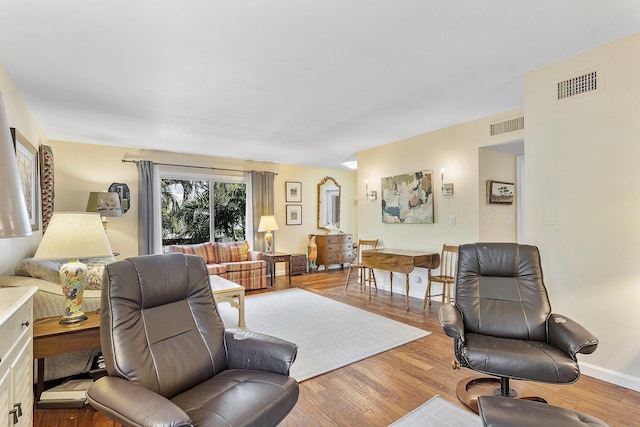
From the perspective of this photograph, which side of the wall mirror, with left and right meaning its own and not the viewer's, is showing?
front

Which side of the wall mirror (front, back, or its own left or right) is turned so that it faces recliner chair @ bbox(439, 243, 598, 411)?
front

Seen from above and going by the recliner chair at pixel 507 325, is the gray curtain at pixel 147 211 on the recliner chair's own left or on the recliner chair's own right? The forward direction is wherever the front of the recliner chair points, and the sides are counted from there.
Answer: on the recliner chair's own right

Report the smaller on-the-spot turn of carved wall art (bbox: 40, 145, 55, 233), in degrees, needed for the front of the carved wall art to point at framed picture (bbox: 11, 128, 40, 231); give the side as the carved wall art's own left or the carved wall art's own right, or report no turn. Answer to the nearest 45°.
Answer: approximately 90° to the carved wall art's own right

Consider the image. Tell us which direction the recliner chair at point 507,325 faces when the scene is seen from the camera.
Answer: facing the viewer

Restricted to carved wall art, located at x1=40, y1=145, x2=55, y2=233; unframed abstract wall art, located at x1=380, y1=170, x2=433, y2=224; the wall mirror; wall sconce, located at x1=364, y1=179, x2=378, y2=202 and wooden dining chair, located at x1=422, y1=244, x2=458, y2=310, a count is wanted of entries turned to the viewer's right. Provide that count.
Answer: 1

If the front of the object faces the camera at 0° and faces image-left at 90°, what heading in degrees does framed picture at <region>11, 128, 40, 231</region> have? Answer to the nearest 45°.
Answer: approximately 270°

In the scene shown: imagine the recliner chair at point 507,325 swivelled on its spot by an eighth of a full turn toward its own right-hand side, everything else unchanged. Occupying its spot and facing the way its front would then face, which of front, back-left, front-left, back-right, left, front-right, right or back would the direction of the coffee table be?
front-right

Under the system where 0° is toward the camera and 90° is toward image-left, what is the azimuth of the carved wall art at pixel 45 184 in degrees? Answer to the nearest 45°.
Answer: approximately 270°

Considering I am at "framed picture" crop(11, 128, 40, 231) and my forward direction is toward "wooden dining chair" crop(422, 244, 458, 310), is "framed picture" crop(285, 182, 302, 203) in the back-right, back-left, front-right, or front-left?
front-left

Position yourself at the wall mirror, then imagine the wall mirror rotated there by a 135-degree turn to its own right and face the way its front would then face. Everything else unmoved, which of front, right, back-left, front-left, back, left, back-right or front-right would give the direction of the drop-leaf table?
back

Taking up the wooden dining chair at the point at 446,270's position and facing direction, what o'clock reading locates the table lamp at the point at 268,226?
The table lamp is roughly at 2 o'clock from the wooden dining chair.

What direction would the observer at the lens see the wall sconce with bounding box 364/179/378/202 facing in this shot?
facing the viewer and to the left of the viewer

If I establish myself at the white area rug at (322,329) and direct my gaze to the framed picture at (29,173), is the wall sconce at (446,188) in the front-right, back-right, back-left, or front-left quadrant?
back-right

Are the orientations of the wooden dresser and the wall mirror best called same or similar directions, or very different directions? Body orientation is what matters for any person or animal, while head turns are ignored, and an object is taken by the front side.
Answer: same or similar directions

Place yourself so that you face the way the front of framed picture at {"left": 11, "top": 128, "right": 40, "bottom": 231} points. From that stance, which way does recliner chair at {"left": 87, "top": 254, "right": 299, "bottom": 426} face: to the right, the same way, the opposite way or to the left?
to the right
